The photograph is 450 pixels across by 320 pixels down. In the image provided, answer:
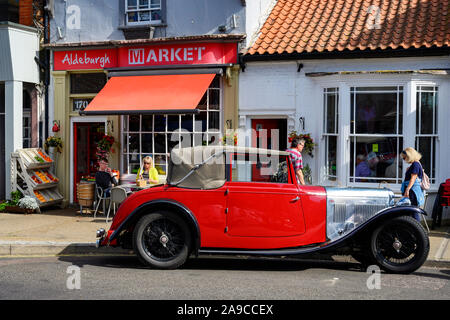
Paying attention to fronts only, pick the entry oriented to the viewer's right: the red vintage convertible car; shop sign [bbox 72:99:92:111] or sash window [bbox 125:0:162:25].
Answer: the red vintage convertible car

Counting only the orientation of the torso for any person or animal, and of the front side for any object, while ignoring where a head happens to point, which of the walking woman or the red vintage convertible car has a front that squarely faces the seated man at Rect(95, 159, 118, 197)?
the walking woman

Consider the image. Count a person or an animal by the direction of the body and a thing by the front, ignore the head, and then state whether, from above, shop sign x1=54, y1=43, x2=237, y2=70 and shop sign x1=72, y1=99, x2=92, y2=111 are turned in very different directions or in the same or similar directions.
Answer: same or similar directions

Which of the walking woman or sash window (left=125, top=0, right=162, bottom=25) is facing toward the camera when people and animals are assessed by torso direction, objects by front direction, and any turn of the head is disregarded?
the sash window

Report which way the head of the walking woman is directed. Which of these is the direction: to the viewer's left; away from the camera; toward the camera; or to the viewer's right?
to the viewer's left

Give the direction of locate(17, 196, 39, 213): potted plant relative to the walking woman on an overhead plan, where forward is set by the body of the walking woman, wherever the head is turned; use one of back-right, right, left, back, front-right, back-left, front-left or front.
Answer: front

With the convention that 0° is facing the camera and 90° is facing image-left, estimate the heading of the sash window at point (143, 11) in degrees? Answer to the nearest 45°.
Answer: approximately 0°

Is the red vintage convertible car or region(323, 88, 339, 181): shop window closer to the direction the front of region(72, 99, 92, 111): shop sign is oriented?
the red vintage convertible car

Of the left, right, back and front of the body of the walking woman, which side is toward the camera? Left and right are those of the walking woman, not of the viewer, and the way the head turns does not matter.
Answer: left

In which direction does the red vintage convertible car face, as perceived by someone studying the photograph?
facing to the right of the viewer

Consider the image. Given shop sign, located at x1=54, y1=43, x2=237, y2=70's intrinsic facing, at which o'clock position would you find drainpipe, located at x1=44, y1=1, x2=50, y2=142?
The drainpipe is roughly at 4 o'clock from the shop sign.

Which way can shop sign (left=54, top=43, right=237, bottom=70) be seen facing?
toward the camera

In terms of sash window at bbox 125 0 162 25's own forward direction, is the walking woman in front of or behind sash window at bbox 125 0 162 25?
in front
